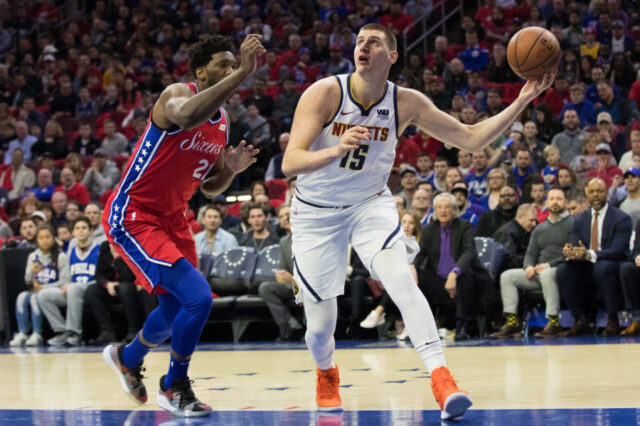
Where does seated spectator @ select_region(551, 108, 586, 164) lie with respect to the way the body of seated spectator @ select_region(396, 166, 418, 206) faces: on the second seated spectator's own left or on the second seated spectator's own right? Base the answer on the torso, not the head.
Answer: on the second seated spectator's own left

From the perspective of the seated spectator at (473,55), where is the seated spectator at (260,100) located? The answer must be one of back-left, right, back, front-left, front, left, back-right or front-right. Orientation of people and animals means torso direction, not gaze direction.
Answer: right

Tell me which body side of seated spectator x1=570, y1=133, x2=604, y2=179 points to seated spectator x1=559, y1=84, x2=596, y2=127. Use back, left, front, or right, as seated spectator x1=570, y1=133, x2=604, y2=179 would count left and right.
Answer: back

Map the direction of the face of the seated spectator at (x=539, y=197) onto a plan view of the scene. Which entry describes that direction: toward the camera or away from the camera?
toward the camera

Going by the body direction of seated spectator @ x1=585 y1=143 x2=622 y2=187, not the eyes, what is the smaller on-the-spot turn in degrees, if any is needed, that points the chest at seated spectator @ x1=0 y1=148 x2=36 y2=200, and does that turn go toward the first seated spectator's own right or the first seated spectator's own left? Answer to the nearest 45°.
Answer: approximately 90° to the first seated spectator's own right

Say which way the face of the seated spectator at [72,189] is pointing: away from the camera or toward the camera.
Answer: toward the camera

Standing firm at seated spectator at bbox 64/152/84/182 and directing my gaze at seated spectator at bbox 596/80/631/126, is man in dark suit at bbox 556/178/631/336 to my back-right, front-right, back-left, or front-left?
front-right

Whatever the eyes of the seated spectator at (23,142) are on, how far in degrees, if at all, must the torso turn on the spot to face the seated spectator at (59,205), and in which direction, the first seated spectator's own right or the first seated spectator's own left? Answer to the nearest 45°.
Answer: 0° — they already face them

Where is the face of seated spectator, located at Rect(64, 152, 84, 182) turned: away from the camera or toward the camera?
toward the camera

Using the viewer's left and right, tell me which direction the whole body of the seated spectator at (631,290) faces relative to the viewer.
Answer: facing the viewer and to the left of the viewer

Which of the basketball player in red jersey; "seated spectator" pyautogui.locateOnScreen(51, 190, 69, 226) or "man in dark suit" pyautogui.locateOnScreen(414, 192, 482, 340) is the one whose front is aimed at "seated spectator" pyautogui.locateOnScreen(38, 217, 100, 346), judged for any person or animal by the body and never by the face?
"seated spectator" pyautogui.locateOnScreen(51, 190, 69, 226)

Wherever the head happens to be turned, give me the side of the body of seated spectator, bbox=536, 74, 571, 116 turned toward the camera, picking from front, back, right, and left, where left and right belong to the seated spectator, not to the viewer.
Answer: front

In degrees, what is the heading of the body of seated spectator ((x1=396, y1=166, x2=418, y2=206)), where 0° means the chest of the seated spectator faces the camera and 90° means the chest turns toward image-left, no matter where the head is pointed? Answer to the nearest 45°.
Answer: approximately 0°

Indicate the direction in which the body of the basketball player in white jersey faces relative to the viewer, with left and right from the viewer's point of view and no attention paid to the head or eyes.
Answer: facing the viewer
